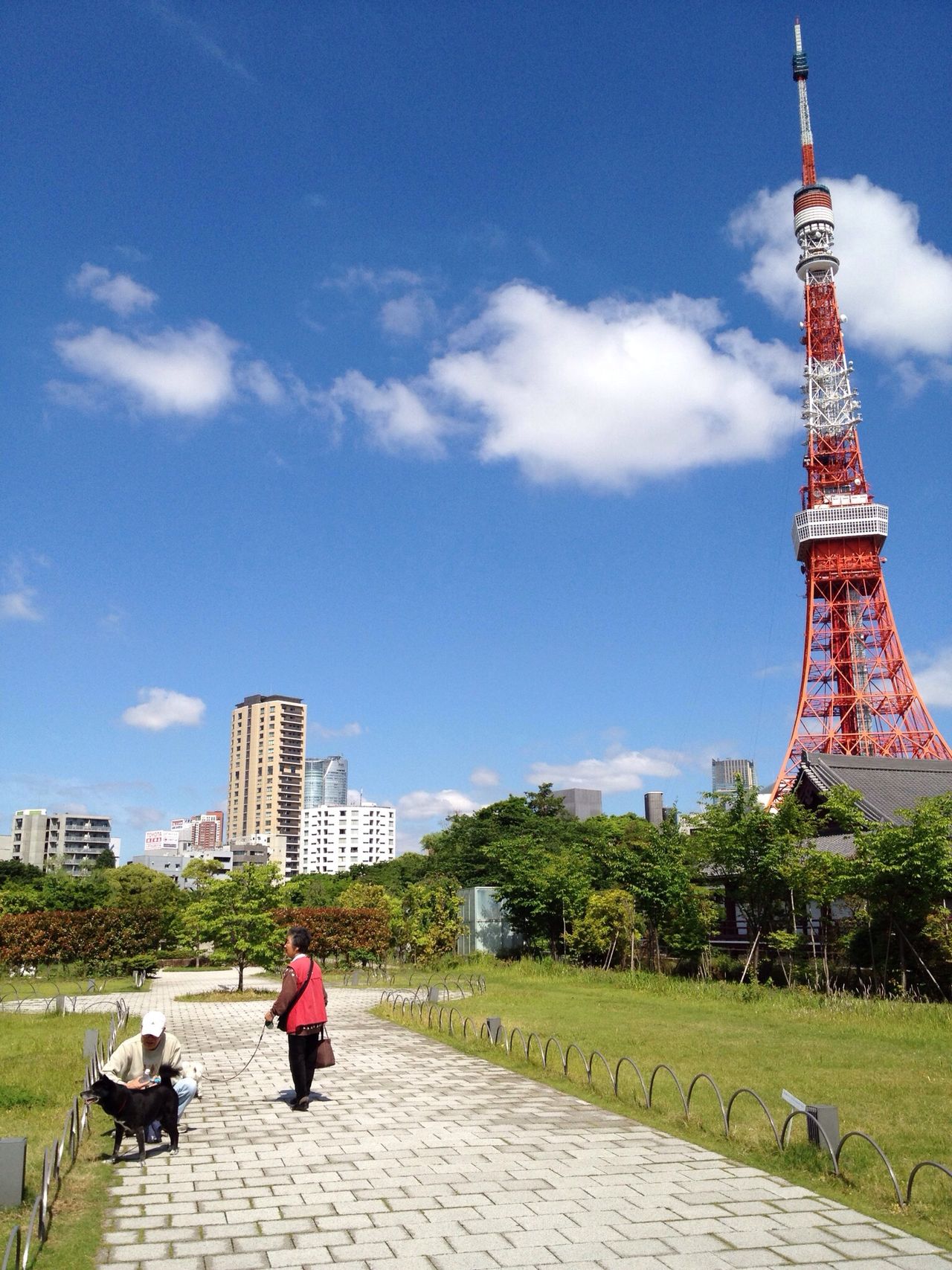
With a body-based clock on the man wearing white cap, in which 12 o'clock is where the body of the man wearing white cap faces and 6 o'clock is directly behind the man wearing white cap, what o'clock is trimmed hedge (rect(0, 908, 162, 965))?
The trimmed hedge is roughly at 6 o'clock from the man wearing white cap.

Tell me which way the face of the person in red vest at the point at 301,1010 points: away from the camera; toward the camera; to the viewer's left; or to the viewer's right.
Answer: to the viewer's left

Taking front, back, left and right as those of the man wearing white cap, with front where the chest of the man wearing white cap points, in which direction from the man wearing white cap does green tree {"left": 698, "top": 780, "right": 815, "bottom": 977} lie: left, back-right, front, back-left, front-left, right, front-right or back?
back-left

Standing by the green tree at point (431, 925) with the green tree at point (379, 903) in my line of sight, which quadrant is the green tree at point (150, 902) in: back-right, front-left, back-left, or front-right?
front-left

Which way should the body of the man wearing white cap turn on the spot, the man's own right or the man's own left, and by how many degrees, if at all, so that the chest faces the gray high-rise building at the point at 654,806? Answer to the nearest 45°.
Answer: approximately 135° to the man's own left

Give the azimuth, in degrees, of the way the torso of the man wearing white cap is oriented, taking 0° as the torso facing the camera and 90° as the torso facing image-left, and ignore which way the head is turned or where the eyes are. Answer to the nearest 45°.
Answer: approximately 0°

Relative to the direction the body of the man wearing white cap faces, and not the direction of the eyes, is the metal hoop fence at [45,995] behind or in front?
behind

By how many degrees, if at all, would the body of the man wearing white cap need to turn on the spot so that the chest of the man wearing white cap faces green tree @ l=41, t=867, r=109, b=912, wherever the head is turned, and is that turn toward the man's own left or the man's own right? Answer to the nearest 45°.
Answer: approximately 180°

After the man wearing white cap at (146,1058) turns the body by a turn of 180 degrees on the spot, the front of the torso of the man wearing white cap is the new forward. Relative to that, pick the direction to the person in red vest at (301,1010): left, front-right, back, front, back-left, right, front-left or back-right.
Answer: front-right

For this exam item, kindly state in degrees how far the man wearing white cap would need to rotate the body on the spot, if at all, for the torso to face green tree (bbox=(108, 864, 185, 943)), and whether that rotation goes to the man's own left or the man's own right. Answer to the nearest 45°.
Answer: approximately 180°

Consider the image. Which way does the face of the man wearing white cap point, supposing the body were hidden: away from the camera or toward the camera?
toward the camera

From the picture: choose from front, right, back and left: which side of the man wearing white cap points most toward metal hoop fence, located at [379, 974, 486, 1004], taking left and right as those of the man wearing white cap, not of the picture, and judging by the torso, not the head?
back

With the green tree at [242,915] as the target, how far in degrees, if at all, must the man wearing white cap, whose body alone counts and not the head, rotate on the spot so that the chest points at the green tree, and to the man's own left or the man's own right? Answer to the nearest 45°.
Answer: approximately 180°
